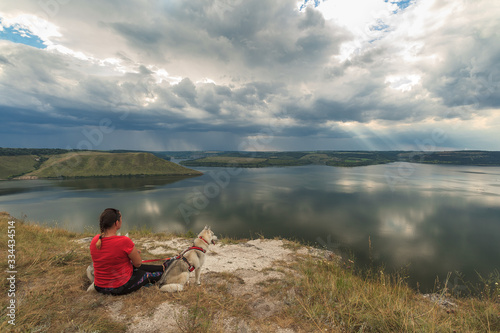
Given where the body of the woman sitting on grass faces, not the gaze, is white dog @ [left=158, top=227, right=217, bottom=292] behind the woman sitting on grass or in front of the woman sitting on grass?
in front

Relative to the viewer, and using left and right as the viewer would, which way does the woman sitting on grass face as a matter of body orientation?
facing away from the viewer and to the right of the viewer

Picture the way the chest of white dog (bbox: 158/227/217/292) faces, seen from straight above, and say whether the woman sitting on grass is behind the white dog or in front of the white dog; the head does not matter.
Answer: behind
